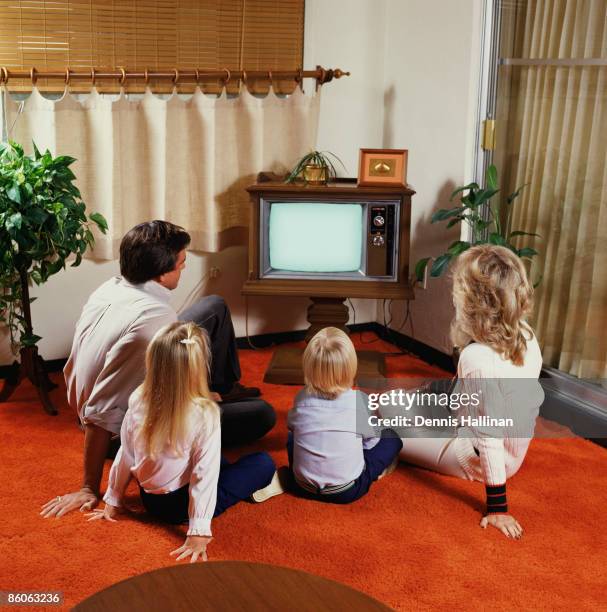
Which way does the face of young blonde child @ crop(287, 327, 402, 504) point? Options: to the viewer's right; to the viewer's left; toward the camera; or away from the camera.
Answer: away from the camera

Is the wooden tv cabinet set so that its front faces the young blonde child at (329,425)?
yes

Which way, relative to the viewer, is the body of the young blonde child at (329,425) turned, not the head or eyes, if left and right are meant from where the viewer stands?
facing away from the viewer

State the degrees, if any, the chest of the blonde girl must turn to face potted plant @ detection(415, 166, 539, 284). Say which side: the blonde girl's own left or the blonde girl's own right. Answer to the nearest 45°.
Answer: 0° — they already face it

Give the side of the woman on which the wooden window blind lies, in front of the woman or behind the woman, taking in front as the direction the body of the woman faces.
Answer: in front

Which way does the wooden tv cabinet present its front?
toward the camera

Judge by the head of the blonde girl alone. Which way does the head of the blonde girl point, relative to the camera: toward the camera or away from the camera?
away from the camera

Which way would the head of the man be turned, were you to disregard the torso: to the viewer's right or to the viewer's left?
to the viewer's right

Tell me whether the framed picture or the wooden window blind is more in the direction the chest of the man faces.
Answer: the framed picture

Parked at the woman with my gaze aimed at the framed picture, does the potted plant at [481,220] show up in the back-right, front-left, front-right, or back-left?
front-right

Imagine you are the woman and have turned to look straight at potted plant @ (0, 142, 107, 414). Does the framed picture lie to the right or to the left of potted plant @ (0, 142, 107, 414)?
right

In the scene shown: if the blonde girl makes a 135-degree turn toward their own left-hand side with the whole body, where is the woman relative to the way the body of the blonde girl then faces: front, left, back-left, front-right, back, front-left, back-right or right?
back

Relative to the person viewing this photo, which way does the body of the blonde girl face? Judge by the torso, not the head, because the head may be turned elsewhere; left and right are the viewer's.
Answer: facing away from the viewer and to the right of the viewer

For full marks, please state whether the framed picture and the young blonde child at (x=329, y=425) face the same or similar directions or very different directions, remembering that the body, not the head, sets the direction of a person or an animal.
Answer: very different directions

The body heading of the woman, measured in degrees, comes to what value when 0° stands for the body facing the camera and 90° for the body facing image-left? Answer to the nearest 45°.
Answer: approximately 135°

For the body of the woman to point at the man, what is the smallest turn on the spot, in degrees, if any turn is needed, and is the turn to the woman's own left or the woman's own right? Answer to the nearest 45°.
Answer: approximately 45° to the woman's own left

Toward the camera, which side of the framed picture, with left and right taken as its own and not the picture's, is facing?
front
